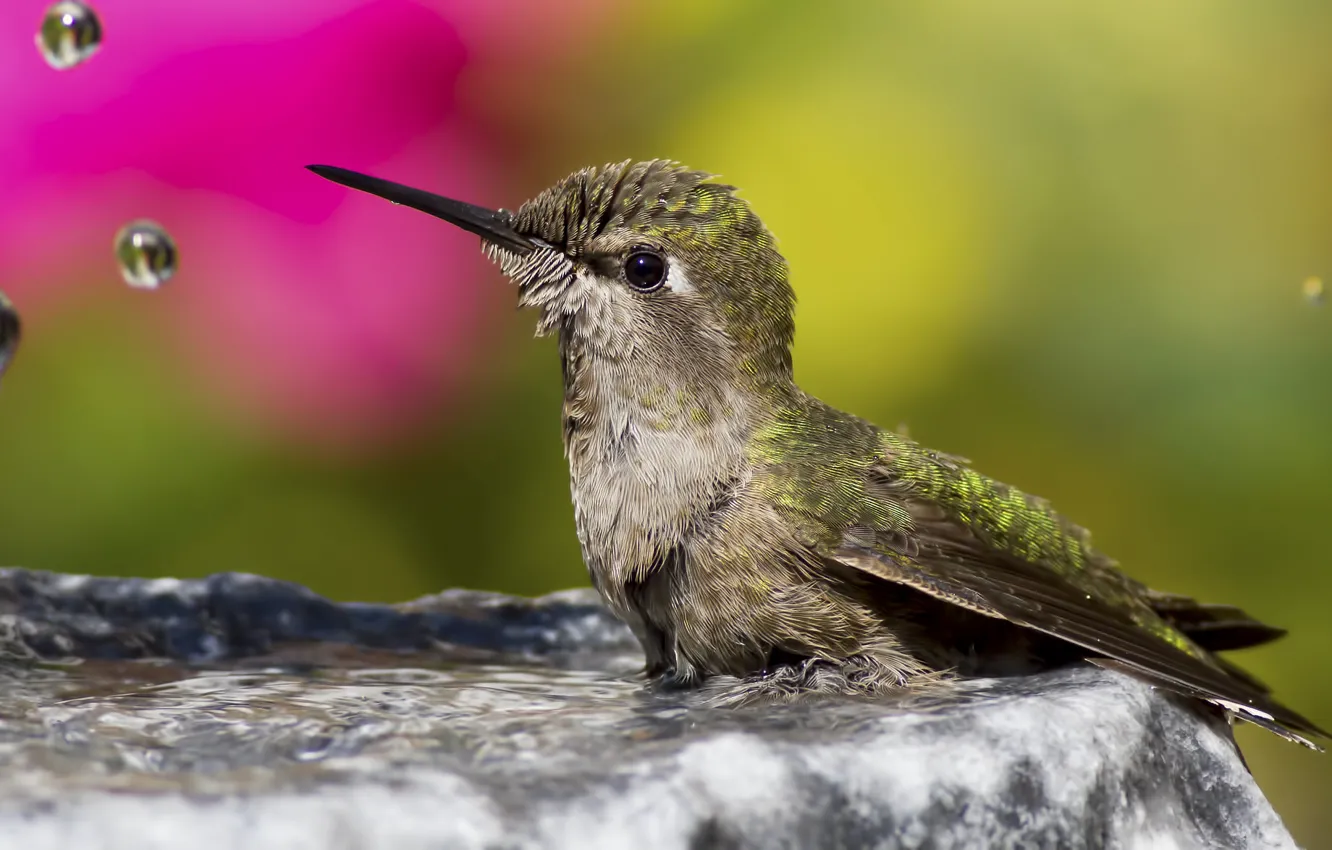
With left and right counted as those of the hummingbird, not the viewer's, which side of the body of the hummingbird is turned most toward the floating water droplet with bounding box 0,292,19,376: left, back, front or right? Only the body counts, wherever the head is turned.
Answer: front

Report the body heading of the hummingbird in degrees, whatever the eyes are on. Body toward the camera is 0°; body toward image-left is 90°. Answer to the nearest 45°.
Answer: approximately 90°

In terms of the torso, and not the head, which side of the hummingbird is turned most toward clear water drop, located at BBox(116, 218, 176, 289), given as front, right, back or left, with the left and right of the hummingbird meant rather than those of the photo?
front

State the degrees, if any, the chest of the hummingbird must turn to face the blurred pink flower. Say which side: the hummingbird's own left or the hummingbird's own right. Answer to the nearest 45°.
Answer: approximately 45° to the hummingbird's own right
